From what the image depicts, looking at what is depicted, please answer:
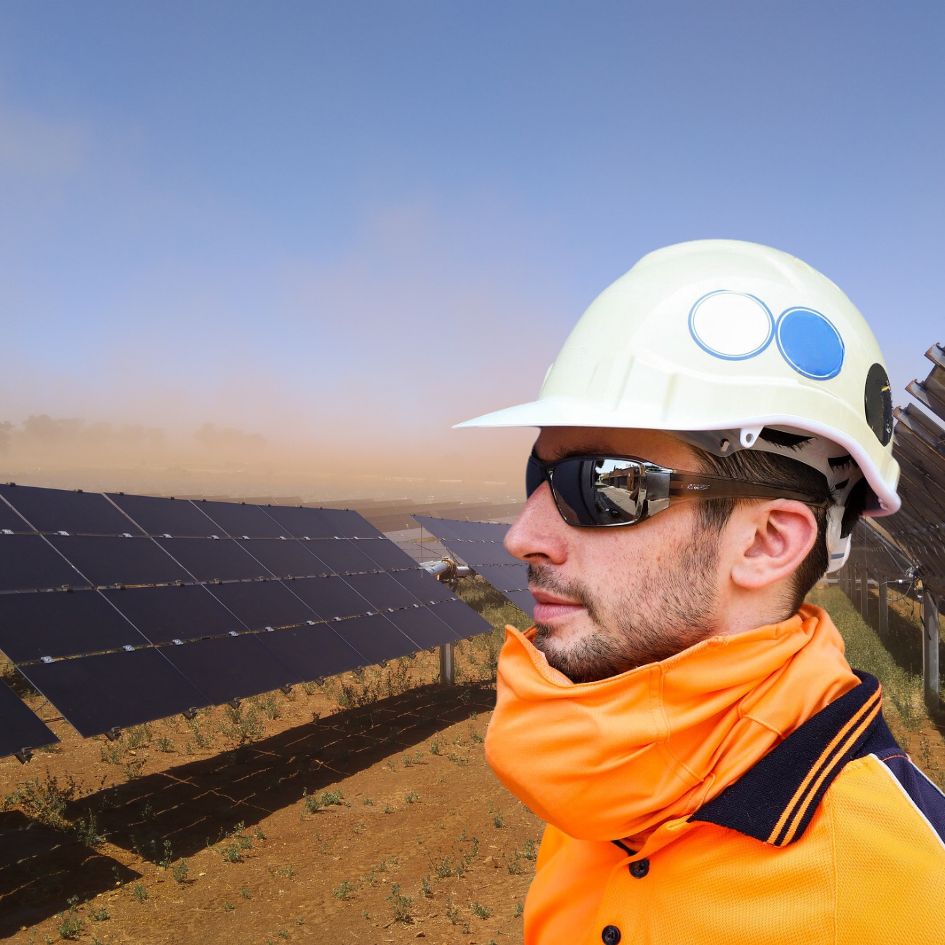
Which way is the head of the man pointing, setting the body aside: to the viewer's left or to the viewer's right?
to the viewer's left

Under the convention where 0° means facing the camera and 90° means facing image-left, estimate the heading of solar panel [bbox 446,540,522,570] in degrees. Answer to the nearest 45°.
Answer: approximately 315°

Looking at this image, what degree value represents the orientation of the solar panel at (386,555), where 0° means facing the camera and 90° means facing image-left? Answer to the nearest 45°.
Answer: approximately 315°
